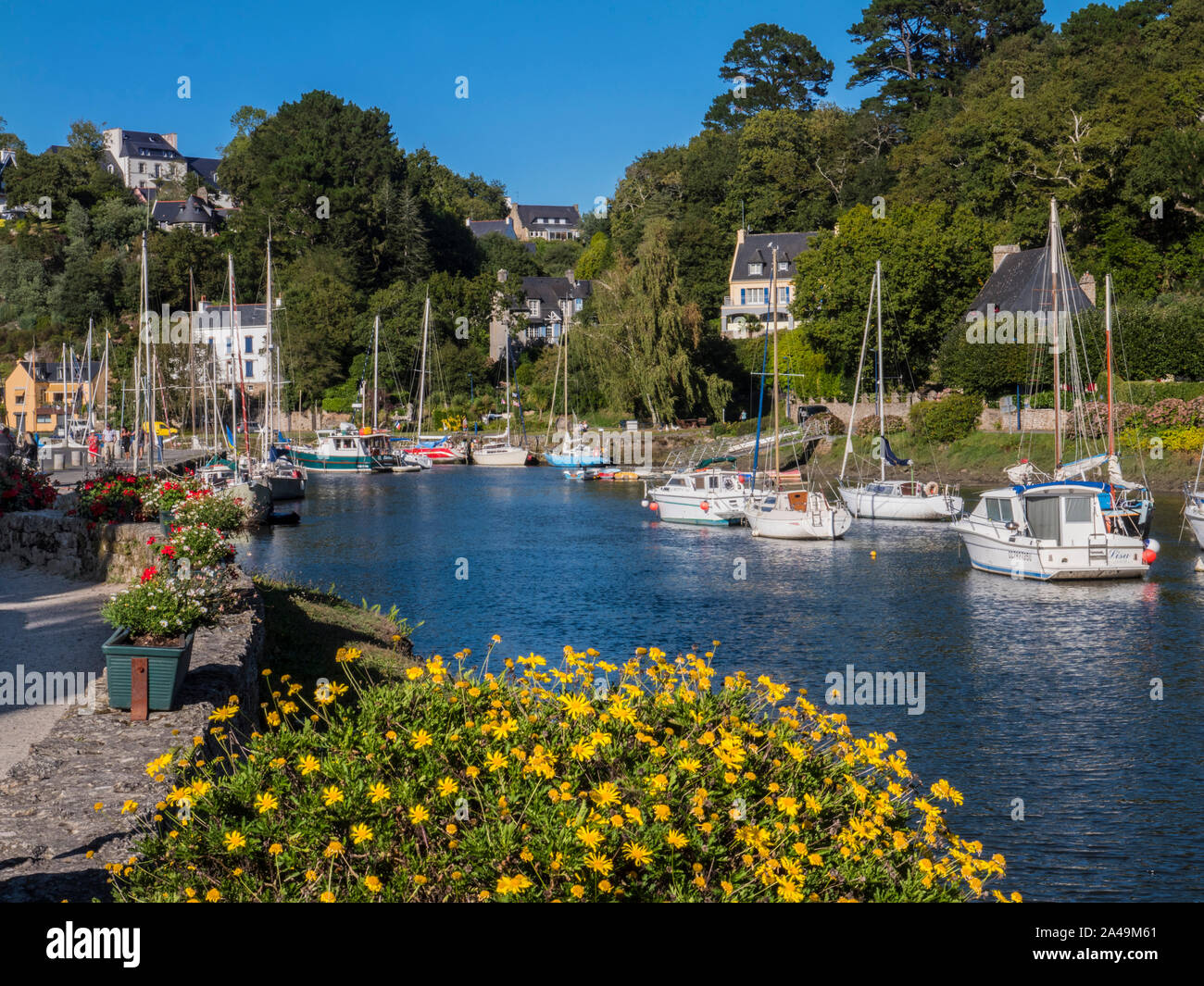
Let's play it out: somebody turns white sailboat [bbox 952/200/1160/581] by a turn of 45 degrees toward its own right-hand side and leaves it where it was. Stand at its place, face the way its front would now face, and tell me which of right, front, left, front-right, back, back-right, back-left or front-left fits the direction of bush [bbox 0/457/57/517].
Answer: back-left

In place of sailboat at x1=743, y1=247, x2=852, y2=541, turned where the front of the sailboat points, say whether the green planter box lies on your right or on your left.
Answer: on your left

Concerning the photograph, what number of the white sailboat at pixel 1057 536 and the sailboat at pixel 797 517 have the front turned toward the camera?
0

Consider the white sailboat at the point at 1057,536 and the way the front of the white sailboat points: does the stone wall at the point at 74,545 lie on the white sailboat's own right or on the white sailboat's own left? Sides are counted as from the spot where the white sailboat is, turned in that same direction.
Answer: on the white sailboat's own left

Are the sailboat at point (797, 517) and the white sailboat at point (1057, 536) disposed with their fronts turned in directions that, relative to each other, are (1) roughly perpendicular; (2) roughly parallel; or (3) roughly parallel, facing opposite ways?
roughly parallel

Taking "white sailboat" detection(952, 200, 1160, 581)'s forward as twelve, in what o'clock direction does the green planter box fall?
The green planter box is roughly at 8 o'clock from the white sailboat.

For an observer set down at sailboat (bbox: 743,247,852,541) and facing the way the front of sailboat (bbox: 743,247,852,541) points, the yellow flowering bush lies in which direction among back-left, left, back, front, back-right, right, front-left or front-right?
back-left

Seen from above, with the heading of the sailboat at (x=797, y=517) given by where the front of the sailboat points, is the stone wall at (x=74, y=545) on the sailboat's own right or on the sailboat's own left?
on the sailboat's own left

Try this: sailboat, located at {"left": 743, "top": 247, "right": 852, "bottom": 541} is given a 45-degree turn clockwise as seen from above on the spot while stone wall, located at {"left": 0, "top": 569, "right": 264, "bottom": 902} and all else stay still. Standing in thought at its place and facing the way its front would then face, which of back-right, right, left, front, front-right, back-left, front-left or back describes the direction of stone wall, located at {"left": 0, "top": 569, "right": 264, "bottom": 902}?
back
